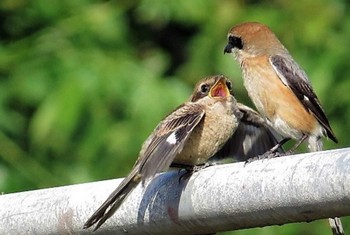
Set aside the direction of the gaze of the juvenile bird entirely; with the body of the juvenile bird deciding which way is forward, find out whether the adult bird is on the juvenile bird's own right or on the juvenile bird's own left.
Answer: on the juvenile bird's own left

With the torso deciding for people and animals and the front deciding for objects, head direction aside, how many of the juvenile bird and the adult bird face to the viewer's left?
1

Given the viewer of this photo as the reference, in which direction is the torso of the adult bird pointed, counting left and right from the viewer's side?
facing to the left of the viewer
